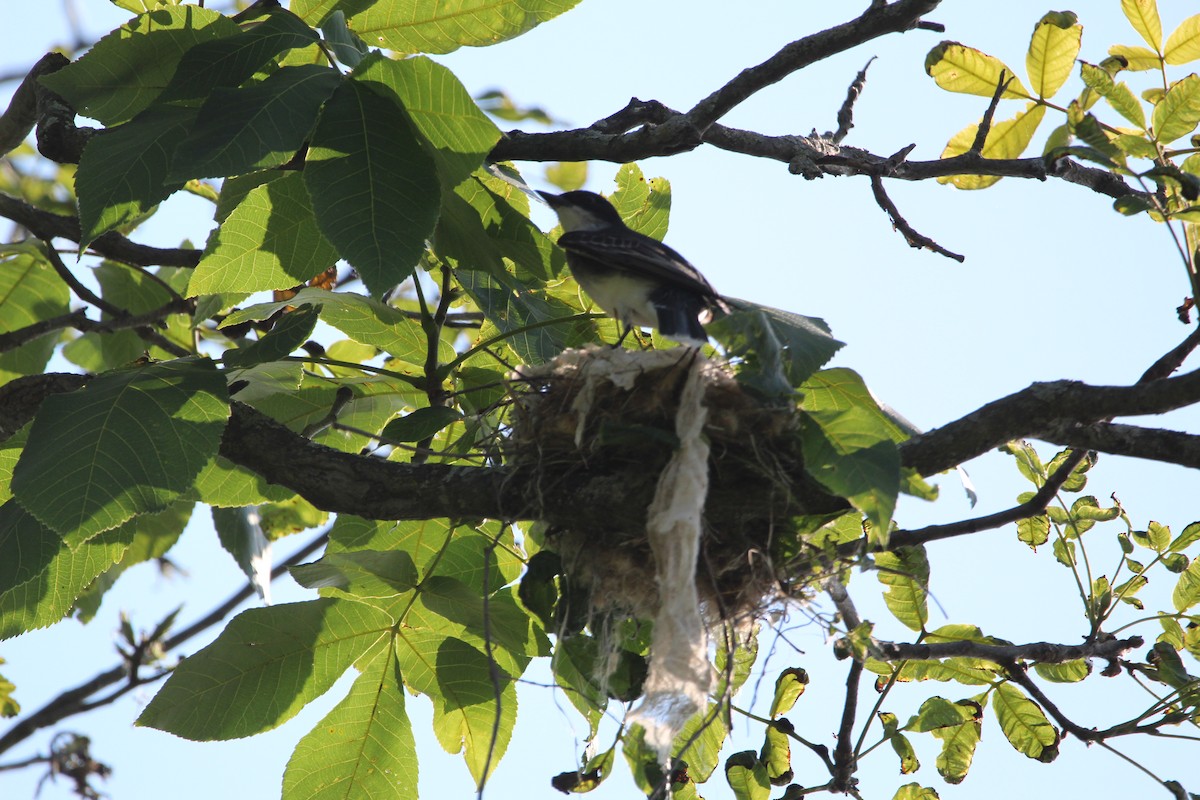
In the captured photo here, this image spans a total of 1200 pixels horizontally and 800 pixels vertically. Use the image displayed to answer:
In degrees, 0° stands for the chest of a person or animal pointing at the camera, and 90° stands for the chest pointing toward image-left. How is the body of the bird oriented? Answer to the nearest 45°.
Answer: approximately 90°
